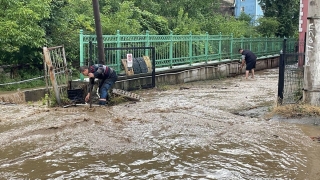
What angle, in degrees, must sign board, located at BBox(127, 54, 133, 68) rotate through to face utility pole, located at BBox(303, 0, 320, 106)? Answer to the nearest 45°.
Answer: approximately 45° to its left

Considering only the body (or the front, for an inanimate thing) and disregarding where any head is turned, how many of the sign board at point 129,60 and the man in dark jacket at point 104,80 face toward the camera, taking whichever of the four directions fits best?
1

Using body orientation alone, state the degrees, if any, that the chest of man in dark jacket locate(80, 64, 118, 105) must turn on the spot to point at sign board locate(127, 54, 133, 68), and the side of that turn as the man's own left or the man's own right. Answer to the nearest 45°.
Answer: approximately 90° to the man's own right

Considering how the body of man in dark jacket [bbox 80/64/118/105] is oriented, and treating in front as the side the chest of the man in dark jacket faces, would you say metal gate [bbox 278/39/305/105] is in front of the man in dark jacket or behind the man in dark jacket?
behind

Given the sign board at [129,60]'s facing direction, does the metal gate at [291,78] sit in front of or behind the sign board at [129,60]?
in front

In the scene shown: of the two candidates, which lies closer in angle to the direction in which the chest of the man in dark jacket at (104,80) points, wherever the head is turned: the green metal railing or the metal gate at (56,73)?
the metal gate

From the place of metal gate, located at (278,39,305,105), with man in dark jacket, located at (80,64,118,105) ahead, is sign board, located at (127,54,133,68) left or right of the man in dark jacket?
right

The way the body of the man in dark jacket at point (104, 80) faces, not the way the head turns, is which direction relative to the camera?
to the viewer's left

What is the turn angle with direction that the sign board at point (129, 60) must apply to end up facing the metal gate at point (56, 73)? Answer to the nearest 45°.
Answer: approximately 45° to its right

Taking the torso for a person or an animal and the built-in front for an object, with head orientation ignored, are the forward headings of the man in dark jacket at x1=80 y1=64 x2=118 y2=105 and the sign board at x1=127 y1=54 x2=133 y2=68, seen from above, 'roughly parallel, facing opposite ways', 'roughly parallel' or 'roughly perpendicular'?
roughly perpendicular

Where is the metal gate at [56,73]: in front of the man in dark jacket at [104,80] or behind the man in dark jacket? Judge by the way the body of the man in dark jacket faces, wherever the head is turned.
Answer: in front
